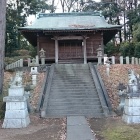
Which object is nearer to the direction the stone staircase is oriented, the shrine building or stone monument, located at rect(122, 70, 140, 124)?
the stone monument

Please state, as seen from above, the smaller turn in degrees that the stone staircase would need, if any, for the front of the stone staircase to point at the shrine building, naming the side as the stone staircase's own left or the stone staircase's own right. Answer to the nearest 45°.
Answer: approximately 180°

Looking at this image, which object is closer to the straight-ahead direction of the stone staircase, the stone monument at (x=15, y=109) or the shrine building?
the stone monument

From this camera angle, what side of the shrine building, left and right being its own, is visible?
front

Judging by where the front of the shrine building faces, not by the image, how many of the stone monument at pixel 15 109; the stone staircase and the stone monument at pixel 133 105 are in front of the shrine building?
3

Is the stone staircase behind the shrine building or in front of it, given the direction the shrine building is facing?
in front

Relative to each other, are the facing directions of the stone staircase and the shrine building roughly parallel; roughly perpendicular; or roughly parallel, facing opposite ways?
roughly parallel

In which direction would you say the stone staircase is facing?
toward the camera

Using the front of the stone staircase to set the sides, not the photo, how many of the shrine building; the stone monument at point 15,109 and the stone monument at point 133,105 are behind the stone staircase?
1

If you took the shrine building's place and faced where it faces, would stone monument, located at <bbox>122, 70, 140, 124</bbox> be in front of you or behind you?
in front

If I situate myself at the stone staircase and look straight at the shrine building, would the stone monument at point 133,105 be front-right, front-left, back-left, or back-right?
back-right

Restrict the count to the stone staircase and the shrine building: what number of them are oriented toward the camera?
2
